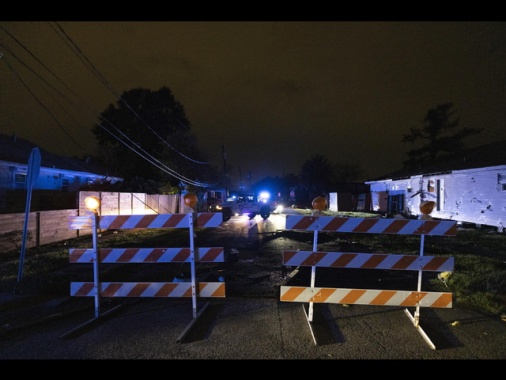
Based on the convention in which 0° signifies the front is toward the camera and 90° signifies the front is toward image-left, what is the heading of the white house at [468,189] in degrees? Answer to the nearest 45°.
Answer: approximately 45°

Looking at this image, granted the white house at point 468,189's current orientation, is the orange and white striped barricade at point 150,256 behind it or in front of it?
in front

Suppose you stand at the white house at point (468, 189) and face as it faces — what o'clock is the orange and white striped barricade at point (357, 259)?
The orange and white striped barricade is roughly at 11 o'clock from the white house.

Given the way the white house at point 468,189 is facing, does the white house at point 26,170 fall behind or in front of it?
in front

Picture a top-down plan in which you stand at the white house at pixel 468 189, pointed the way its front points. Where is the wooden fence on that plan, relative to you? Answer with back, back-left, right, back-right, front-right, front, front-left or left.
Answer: front

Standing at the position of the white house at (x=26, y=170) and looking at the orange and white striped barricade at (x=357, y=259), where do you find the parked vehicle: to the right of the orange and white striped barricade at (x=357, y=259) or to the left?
left

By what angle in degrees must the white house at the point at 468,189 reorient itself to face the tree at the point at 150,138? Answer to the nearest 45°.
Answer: approximately 45° to its right

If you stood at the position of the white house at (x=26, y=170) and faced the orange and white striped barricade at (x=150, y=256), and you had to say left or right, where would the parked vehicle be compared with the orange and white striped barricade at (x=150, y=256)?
left

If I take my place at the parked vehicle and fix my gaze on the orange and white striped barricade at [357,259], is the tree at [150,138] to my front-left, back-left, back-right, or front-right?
back-right

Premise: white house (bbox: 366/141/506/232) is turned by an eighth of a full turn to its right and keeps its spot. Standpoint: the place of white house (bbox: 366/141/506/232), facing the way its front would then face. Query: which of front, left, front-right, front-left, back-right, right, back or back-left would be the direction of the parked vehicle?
front
